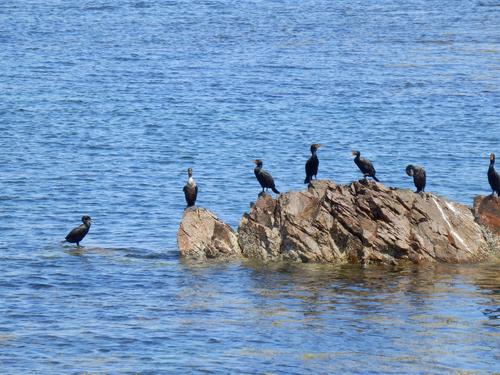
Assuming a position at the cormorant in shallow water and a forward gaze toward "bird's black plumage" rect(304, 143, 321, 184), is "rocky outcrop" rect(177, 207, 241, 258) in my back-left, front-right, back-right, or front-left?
front-right

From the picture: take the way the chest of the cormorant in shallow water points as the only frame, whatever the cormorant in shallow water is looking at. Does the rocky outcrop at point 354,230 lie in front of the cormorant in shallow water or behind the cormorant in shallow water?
in front

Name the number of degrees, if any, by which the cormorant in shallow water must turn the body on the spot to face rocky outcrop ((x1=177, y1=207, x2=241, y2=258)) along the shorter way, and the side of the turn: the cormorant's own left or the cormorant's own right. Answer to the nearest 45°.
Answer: approximately 45° to the cormorant's own right

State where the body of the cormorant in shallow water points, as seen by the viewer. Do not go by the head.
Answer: to the viewer's right

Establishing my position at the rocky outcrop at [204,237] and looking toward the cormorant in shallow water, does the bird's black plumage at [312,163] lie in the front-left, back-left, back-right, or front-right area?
back-right

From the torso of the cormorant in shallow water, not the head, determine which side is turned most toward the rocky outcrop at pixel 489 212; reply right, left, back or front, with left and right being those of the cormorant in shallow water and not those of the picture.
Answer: front

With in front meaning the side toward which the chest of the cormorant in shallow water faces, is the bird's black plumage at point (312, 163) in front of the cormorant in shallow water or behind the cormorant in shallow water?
in front
